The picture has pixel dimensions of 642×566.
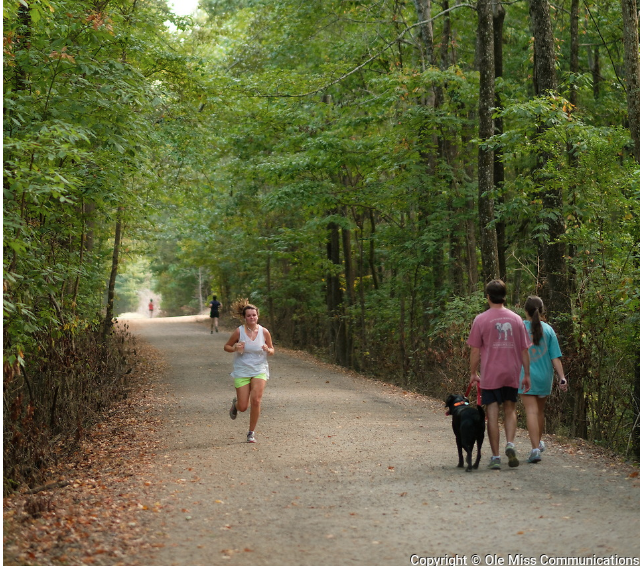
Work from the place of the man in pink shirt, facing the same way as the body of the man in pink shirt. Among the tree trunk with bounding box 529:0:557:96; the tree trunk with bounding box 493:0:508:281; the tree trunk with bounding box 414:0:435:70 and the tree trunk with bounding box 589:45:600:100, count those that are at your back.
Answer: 0

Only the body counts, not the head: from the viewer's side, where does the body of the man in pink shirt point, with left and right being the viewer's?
facing away from the viewer

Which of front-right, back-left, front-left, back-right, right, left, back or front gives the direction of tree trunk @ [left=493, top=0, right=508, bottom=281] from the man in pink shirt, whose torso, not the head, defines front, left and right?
front

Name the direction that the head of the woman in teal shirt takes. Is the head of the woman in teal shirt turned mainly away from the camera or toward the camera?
away from the camera

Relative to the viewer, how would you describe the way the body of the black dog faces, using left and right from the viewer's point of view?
facing away from the viewer and to the left of the viewer

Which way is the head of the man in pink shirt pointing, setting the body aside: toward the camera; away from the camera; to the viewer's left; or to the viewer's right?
away from the camera

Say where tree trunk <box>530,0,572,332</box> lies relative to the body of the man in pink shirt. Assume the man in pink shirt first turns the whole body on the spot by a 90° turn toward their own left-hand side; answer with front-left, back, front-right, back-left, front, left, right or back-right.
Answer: right

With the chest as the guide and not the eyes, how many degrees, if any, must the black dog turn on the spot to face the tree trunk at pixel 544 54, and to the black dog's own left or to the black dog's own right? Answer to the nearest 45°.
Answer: approximately 45° to the black dog's own right

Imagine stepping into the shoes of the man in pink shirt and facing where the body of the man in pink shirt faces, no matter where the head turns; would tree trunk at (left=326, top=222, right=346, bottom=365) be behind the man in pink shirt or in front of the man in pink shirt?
in front

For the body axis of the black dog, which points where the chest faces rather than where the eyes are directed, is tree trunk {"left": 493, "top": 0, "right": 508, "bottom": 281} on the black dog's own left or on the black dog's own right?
on the black dog's own right

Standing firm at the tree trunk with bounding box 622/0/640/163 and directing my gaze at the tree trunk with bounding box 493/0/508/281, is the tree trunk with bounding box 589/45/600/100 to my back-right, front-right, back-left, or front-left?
front-right

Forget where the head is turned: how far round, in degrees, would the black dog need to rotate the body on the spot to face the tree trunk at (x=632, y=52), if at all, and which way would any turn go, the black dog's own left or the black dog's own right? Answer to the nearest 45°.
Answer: approximately 90° to the black dog's own right

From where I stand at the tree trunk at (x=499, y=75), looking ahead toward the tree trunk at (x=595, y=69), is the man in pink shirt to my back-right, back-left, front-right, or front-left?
back-right

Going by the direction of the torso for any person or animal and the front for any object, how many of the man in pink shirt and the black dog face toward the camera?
0

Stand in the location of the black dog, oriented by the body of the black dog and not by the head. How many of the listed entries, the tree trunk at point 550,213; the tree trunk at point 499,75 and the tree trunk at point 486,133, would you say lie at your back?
0

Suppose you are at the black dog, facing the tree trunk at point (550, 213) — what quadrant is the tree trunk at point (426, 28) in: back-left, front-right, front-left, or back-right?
front-left

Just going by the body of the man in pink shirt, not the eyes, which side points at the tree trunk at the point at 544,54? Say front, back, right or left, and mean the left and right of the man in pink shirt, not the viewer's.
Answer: front
